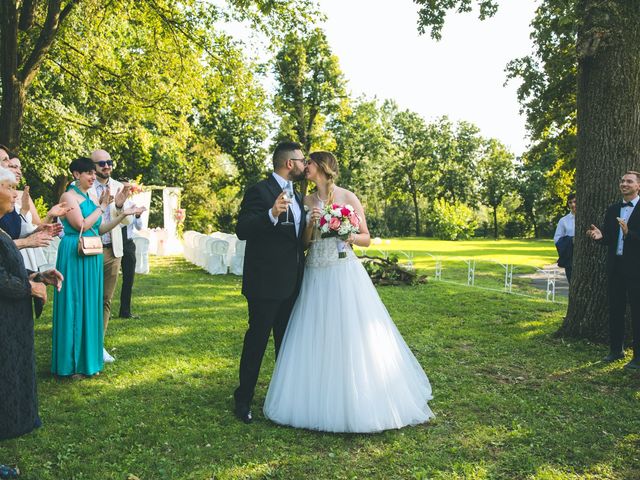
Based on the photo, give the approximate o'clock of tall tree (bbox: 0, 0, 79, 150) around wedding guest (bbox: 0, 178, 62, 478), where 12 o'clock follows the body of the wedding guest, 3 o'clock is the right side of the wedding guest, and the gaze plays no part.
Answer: The tall tree is roughly at 9 o'clock from the wedding guest.

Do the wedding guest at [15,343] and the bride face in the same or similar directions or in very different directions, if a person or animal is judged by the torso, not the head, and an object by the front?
very different directions

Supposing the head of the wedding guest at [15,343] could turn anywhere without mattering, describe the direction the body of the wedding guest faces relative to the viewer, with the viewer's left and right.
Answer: facing to the right of the viewer

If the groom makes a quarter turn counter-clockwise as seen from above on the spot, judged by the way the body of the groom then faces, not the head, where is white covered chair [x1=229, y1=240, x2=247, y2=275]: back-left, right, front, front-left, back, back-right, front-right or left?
front-left

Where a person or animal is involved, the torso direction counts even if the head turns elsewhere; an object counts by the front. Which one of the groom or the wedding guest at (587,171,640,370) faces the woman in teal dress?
the wedding guest

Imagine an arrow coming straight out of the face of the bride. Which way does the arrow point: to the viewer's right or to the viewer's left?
to the viewer's left

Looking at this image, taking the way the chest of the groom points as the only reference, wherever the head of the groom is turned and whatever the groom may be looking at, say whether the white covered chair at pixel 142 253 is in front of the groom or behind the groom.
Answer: behind

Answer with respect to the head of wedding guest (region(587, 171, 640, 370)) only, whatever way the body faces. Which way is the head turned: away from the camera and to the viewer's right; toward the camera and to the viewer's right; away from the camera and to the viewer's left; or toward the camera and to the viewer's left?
toward the camera and to the viewer's left

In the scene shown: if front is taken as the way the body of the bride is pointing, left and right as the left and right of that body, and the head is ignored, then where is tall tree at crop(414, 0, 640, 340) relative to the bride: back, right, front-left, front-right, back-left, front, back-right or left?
back

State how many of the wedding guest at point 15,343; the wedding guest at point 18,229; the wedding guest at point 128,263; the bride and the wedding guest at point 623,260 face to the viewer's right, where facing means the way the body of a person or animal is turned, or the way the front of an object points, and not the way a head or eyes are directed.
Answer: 3

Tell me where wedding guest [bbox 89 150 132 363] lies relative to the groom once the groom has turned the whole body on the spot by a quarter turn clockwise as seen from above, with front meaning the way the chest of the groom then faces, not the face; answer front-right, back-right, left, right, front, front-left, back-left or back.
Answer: right

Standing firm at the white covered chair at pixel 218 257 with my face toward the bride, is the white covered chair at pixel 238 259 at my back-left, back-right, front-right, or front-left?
front-left

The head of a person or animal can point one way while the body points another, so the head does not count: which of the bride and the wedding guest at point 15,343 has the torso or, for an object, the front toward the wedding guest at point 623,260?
the wedding guest at point 15,343

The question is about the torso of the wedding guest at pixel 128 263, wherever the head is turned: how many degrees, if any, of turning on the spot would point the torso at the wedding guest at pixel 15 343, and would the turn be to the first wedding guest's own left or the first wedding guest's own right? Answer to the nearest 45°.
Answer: approximately 90° to the first wedding guest's own right

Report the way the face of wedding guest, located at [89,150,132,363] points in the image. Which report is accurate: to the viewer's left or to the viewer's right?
to the viewer's right

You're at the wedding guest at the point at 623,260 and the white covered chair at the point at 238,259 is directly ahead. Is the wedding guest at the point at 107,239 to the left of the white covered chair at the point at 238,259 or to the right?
left

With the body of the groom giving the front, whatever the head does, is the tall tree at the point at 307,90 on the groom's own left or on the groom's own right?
on the groom's own left

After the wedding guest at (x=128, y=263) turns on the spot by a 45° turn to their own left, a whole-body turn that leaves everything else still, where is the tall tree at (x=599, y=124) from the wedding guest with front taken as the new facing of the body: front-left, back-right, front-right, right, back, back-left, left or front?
right
